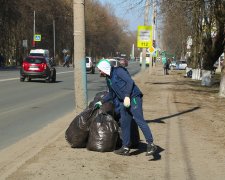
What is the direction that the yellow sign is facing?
toward the camera

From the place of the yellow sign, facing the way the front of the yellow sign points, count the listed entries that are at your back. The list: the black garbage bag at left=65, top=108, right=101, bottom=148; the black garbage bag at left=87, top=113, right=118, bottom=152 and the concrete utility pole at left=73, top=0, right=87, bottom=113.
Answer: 0

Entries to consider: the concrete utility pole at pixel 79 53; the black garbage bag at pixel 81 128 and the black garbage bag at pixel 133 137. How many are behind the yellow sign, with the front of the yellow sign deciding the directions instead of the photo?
0

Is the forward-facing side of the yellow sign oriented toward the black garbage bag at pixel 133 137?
yes

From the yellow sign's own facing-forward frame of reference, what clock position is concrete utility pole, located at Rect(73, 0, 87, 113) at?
The concrete utility pole is roughly at 12 o'clock from the yellow sign.

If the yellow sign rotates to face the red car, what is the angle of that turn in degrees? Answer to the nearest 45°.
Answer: approximately 90° to its right
